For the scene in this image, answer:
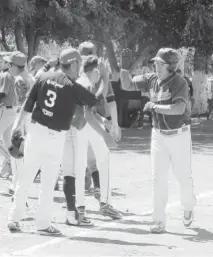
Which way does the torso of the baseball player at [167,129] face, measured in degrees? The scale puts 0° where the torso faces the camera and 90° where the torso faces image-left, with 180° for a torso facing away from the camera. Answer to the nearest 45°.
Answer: approximately 45°

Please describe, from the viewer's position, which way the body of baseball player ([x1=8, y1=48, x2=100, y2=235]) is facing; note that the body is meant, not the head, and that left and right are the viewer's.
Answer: facing away from the viewer and to the right of the viewer

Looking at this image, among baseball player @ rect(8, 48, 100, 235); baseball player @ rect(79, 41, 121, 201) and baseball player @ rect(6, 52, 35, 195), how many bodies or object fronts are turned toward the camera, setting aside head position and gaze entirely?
1

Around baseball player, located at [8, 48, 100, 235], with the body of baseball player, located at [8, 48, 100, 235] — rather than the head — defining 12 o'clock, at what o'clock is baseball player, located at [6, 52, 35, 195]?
baseball player, located at [6, 52, 35, 195] is roughly at 10 o'clock from baseball player, located at [8, 48, 100, 235].

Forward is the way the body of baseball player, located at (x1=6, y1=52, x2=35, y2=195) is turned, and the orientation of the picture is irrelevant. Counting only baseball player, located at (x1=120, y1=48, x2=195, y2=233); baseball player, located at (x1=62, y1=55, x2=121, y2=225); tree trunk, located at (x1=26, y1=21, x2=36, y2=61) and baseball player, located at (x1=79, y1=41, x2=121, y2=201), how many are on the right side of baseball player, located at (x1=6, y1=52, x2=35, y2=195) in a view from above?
1

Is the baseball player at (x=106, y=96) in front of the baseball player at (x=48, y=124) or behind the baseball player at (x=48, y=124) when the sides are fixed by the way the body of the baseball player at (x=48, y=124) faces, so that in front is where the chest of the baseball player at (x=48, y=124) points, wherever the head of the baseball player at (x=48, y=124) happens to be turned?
in front
